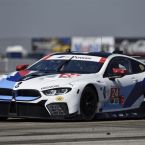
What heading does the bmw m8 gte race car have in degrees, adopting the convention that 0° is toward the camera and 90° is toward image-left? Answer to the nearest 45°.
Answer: approximately 45°
